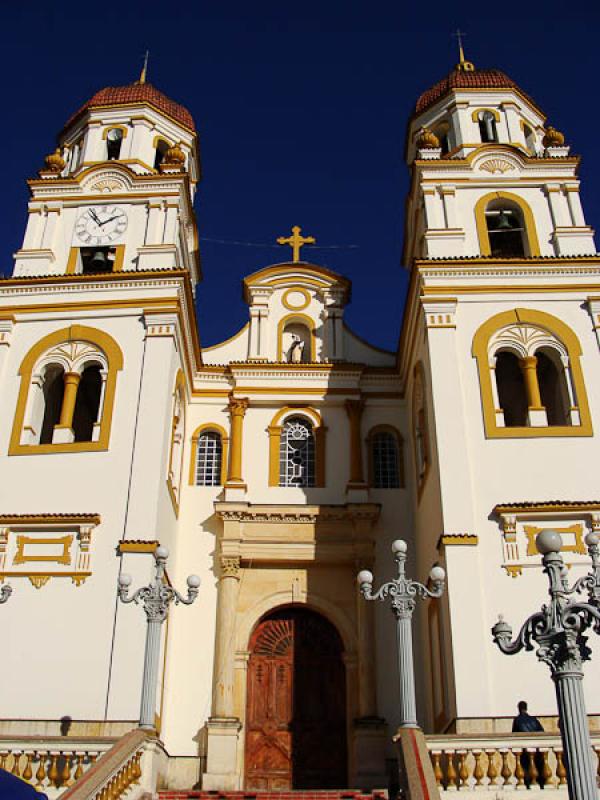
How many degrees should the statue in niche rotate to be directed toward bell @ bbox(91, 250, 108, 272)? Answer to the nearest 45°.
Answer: approximately 45° to its right

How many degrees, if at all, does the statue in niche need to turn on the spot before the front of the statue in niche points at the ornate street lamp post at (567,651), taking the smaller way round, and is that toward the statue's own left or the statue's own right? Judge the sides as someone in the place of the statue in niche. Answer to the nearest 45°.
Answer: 0° — it already faces it

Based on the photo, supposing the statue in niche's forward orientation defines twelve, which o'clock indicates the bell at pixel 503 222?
The bell is roughly at 10 o'clock from the statue in niche.

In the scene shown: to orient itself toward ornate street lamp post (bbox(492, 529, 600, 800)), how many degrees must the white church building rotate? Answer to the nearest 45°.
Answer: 0° — it already faces it

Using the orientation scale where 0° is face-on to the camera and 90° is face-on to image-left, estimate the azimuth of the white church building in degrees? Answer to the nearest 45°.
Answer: approximately 0°

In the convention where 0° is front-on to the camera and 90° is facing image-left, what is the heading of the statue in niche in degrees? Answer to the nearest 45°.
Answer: approximately 0°
